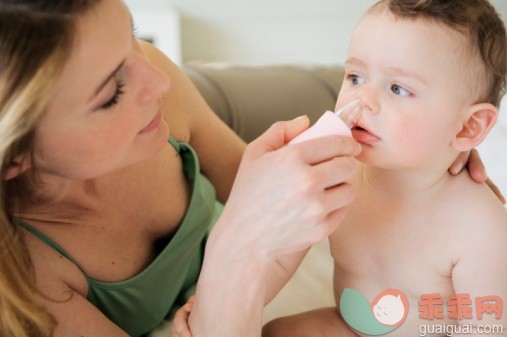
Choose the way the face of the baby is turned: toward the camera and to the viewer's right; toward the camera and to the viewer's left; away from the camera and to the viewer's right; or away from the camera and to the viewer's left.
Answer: toward the camera and to the viewer's left

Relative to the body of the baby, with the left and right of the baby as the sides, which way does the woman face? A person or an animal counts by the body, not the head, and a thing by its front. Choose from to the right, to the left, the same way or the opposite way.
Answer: to the left

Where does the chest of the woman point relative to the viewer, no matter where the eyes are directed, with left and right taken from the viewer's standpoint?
facing the viewer and to the right of the viewer

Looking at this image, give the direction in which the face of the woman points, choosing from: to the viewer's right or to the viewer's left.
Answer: to the viewer's right

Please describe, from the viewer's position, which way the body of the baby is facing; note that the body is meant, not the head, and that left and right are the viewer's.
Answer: facing the viewer and to the left of the viewer

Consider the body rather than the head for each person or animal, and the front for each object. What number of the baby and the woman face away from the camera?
0
